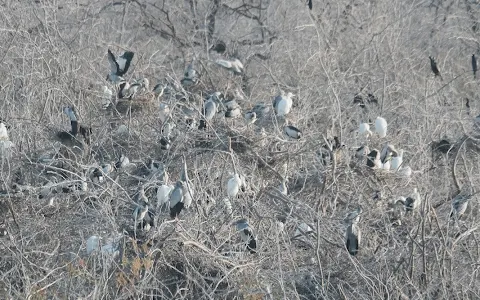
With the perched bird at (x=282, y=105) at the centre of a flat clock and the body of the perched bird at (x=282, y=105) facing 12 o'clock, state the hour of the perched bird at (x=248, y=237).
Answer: the perched bird at (x=248, y=237) is roughly at 3 o'clock from the perched bird at (x=282, y=105).

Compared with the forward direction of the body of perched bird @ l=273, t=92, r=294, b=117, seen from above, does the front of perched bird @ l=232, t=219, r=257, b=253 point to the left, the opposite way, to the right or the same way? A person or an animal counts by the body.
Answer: the opposite way
